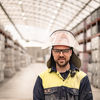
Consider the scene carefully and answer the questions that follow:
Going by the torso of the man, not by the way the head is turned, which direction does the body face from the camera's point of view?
toward the camera

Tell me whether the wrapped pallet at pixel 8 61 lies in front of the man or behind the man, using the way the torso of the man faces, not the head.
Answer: behind
